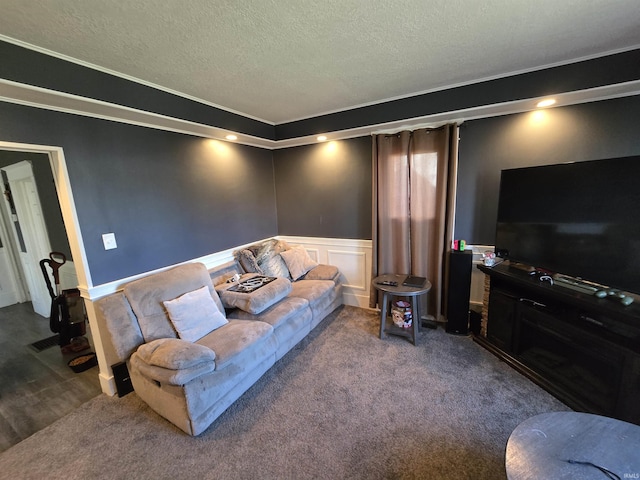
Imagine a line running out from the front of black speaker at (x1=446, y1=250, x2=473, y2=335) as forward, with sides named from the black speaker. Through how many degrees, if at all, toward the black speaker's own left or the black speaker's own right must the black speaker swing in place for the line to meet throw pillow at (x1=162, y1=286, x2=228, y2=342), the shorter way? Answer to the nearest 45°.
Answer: approximately 45° to the black speaker's own right

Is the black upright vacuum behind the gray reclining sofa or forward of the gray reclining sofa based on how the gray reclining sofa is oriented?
behind

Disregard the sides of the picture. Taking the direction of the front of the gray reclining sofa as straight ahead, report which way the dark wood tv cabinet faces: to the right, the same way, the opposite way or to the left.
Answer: the opposite way

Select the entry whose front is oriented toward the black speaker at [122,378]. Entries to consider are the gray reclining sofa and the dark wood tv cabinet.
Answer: the dark wood tv cabinet

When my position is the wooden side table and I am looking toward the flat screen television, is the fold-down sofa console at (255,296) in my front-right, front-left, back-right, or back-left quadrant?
back-right

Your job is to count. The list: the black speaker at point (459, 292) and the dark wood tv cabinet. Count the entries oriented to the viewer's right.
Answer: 0

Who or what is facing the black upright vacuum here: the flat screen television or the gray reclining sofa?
the flat screen television

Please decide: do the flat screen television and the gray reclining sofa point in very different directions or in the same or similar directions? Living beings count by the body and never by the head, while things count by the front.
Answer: very different directions

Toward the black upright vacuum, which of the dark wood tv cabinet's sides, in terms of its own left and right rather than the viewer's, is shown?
front

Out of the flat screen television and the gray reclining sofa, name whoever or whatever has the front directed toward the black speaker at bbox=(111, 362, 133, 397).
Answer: the flat screen television

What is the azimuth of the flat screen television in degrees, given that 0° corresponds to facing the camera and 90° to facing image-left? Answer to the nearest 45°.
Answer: approximately 45°
